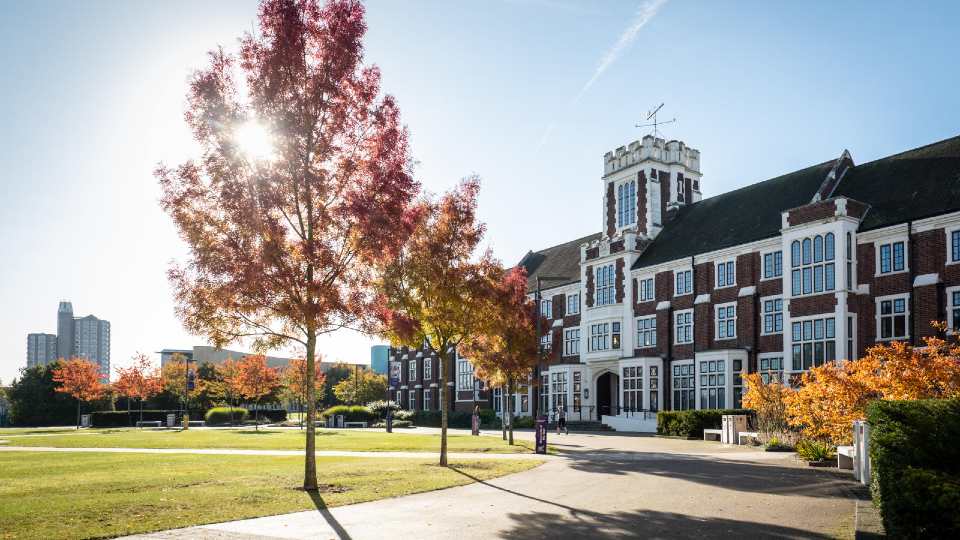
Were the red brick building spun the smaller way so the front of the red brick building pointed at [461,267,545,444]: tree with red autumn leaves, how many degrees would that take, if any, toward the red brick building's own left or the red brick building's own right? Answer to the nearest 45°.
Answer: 0° — it already faces it

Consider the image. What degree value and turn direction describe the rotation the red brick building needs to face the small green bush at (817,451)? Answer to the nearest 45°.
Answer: approximately 45° to its left

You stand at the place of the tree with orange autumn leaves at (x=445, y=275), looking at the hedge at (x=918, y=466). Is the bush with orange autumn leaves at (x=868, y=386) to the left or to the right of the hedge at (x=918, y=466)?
left

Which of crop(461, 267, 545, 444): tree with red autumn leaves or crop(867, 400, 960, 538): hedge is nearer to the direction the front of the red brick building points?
the tree with red autumn leaves

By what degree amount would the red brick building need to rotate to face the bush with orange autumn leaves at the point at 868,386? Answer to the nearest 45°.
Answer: approximately 45° to its left

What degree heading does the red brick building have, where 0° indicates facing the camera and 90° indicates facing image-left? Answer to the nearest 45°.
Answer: approximately 45°
